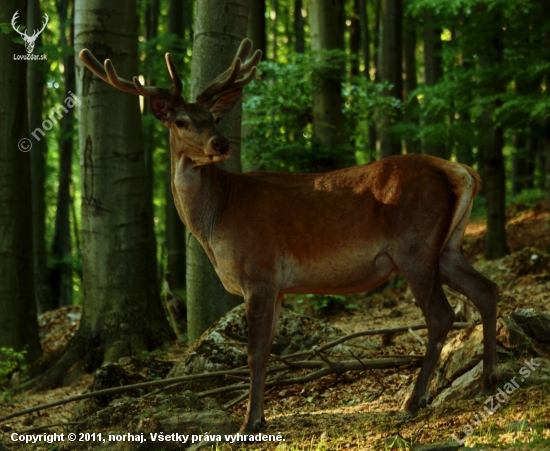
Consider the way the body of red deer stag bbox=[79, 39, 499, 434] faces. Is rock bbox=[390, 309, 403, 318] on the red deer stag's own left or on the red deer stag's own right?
on the red deer stag's own right

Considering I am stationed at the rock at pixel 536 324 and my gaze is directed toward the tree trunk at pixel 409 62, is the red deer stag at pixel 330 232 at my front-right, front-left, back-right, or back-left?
back-left

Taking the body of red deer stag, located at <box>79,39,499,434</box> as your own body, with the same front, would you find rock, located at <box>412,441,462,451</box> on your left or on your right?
on your left

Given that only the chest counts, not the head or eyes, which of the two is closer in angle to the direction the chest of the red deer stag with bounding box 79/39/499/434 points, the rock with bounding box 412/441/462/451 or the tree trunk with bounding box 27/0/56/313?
the tree trunk

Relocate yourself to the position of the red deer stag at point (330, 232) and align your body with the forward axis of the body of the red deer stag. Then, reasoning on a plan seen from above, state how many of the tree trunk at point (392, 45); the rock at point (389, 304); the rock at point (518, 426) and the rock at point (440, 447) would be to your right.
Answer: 2

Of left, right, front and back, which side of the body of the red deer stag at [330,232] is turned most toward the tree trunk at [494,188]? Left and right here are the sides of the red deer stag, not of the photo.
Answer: right

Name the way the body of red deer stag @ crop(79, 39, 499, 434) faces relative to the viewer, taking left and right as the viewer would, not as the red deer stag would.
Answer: facing to the left of the viewer

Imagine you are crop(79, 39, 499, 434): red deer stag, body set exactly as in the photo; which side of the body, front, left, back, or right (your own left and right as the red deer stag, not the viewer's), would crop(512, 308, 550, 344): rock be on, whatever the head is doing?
back

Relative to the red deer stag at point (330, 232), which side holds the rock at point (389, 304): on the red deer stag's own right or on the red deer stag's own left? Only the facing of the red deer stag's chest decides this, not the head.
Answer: on the red deer stag's own right

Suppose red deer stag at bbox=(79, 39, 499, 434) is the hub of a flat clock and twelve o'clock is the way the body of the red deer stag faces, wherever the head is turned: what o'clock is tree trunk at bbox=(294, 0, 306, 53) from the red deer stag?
The tree trunk is roughly at 3 o'clock from the red deer stag.
